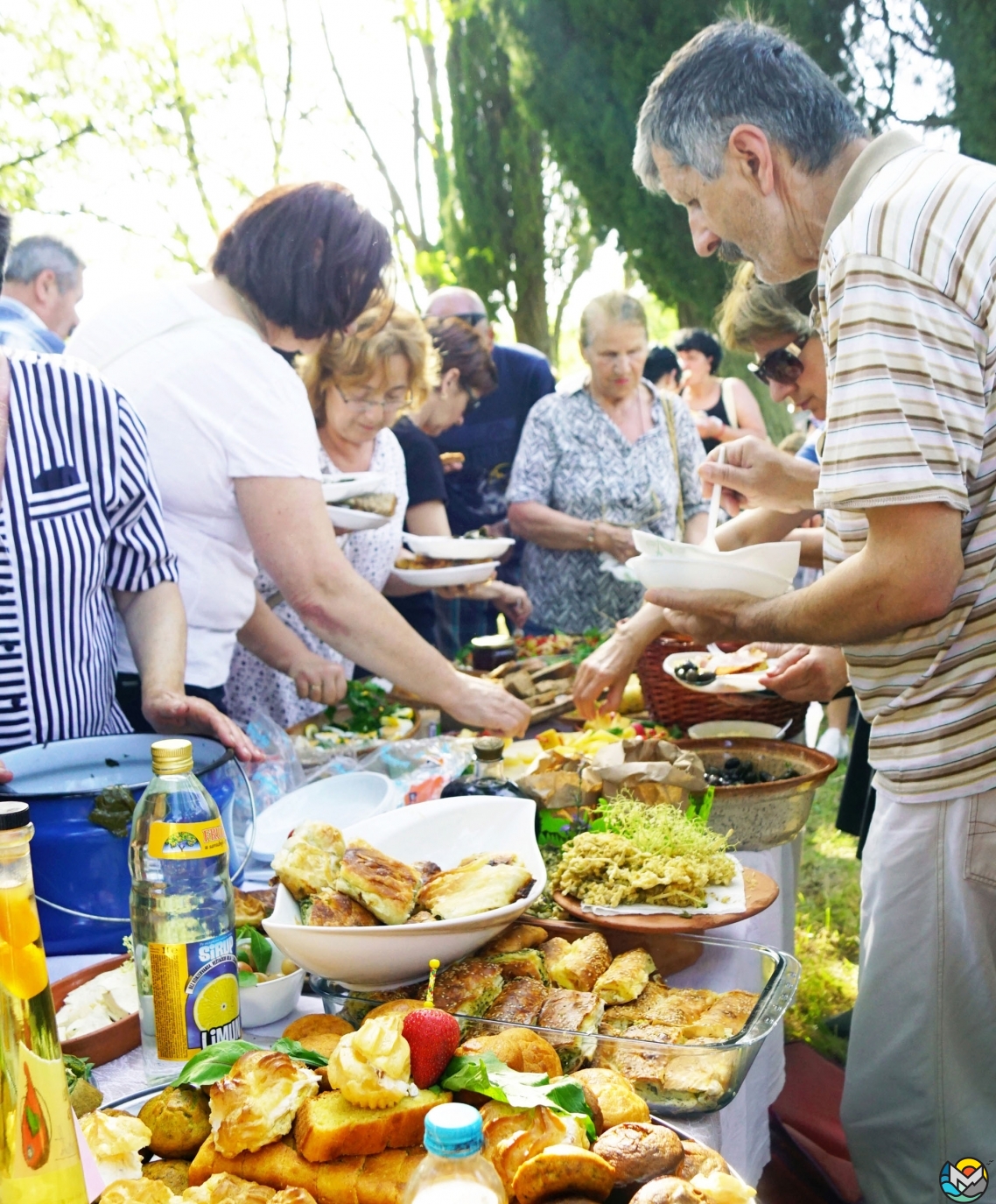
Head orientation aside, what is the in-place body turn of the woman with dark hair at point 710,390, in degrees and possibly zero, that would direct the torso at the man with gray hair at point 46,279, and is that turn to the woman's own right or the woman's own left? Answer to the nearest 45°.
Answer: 0° — they already face them

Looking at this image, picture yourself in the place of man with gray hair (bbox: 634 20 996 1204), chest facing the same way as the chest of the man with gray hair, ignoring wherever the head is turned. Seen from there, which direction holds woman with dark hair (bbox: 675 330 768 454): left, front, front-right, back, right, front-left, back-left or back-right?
right

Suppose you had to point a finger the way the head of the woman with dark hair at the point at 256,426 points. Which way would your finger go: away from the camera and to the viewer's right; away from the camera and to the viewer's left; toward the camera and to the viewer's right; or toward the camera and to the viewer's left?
away from the camera and to the viewer's right

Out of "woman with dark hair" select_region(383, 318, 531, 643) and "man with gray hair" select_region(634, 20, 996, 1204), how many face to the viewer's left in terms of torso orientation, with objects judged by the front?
1

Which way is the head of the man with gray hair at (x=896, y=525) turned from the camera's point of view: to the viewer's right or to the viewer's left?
to the viewer's left

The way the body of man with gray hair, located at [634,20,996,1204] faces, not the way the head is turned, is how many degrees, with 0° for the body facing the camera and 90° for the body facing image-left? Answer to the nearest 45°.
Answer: approximately 90°

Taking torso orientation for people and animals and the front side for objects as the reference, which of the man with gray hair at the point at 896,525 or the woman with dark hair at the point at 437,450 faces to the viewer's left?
the man with gray hair

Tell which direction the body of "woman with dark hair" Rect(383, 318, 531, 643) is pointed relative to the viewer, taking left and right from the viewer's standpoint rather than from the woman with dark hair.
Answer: facing to the right of the viewer

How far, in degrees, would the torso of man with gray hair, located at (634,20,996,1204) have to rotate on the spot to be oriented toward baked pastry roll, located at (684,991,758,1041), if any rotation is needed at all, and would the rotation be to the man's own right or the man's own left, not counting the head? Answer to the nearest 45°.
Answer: approximately 90° to the man's own left
